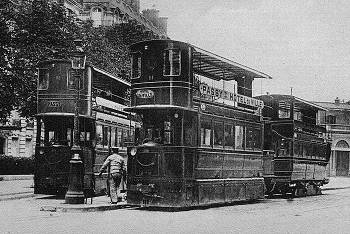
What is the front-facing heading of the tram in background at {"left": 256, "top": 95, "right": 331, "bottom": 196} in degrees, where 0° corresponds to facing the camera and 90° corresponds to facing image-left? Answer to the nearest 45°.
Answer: approximately 45°

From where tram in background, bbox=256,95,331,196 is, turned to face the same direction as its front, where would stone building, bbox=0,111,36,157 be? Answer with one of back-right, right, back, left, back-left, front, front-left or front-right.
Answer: right

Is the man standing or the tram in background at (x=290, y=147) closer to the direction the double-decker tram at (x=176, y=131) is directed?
the man standing

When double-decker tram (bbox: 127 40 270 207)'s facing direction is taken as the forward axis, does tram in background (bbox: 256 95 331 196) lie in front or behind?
behind

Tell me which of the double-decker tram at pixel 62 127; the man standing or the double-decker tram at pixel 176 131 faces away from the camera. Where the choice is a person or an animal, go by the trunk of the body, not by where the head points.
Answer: the man standing

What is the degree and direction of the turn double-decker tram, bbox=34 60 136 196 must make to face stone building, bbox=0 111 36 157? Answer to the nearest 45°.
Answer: approximately 135° to its right

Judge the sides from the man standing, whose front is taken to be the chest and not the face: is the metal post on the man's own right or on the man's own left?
on the man's own left

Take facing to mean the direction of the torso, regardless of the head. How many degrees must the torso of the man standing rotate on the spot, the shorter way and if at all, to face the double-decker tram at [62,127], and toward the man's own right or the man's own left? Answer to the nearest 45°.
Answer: approximately 45° to the man's own left

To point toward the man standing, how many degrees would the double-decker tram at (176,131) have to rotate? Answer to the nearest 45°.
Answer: approximately 45° to its right

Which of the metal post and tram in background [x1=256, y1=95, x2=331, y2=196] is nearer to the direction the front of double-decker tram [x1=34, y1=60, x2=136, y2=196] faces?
the metal post

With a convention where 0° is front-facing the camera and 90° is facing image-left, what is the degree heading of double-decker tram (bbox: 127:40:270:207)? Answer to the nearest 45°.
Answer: approximately 45°
